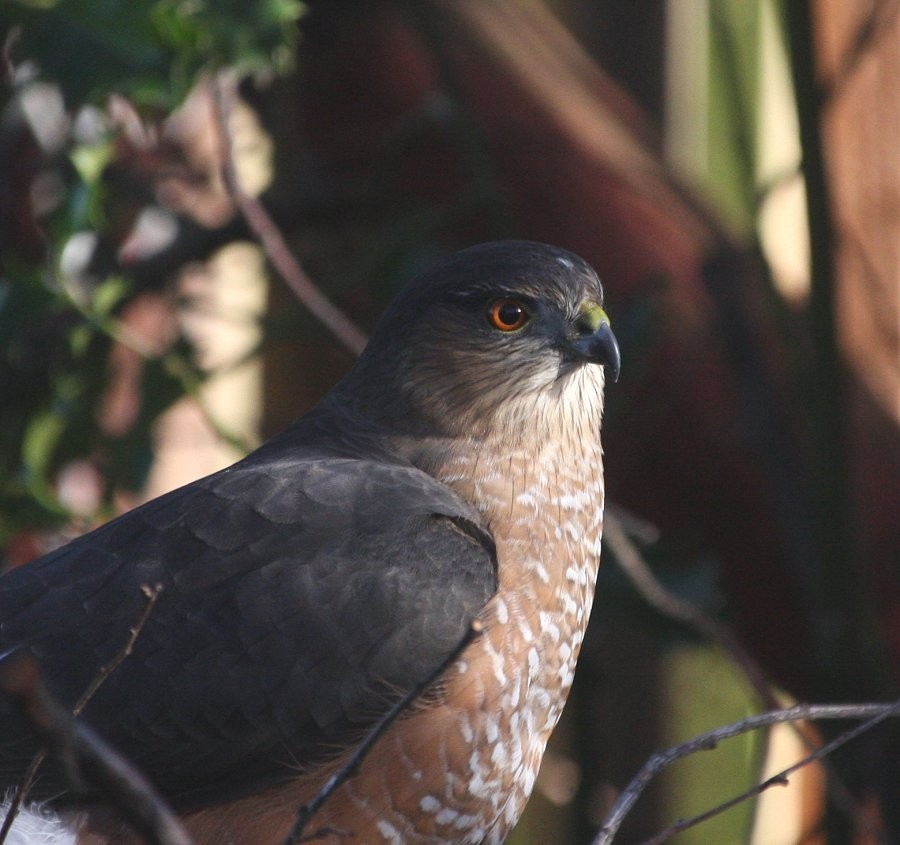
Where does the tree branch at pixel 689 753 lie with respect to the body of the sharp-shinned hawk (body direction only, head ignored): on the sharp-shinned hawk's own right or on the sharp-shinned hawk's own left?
on the sharp-shinned hawk's own right

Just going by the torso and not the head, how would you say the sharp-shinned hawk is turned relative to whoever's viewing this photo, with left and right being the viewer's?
facing to the right of the viewer

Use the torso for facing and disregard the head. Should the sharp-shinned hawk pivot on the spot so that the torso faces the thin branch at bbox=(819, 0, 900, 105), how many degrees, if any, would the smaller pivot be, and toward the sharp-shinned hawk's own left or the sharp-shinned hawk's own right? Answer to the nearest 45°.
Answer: approximately 45° to the sharp-shinned hawk's own left

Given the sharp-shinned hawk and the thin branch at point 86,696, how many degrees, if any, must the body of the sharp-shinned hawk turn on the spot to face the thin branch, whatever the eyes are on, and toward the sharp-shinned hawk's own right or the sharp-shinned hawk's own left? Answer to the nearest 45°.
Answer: approximately 90° to the sharp-shinned hawk's own right

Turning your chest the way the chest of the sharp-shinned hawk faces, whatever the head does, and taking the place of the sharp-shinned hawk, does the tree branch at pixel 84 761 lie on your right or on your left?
on your right

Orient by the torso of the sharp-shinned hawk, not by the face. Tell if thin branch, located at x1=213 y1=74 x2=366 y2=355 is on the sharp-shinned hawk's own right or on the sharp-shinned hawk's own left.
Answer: on the sharp-shinned hawk's own left
